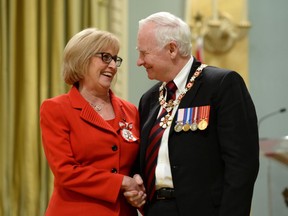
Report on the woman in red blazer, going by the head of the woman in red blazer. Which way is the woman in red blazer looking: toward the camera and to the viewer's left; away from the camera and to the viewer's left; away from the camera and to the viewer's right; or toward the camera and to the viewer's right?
toward the camera and to the viewer's right

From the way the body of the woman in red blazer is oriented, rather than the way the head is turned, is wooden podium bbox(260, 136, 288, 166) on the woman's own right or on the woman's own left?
on the woman's own left

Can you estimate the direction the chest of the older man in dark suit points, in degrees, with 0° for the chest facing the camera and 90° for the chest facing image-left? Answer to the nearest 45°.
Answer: approximately 45°

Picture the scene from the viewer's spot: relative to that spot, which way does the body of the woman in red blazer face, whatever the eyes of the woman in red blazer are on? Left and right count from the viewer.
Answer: facing the viewer and to the right of the viewer

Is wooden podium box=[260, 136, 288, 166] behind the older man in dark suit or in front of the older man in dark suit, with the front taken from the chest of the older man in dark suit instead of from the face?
behind

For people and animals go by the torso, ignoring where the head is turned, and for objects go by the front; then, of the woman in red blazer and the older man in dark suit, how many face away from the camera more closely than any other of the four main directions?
0

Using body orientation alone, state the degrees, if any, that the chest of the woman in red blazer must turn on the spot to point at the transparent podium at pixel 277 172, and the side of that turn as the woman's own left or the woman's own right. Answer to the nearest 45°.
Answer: approximately 90° to the woman's own left

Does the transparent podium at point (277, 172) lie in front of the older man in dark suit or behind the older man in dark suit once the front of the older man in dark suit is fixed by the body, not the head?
behind

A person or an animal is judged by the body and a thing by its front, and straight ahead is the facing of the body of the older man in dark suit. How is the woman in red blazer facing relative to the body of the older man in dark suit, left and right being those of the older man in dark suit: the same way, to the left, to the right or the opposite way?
to the left
